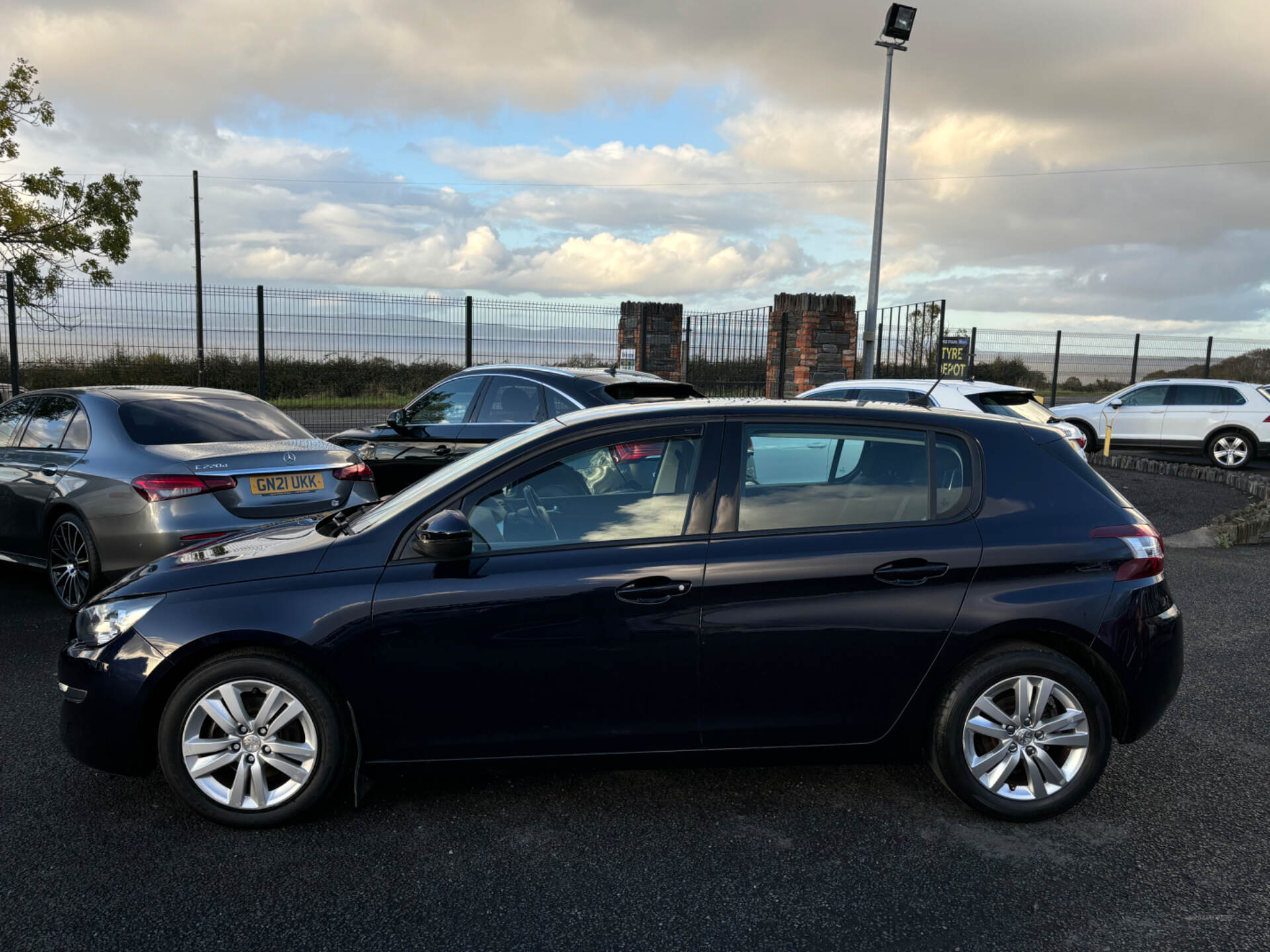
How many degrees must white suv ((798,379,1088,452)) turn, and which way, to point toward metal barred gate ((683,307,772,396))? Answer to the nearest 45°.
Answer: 0° — it already faces it

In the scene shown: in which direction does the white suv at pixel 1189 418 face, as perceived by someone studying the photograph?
facing to the left of the viewer

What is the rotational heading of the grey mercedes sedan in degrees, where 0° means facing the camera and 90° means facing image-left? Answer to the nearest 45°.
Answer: approximately 135°

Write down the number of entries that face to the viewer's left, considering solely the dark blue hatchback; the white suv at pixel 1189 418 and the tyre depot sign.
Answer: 2

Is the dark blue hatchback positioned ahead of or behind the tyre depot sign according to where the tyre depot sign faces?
ahead

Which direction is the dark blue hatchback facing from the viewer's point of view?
to the viewer's left

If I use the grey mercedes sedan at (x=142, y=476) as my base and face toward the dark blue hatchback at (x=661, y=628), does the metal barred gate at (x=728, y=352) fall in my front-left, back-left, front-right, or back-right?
back-left

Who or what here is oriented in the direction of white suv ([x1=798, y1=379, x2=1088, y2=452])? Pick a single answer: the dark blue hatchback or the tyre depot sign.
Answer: the tyre depot sign

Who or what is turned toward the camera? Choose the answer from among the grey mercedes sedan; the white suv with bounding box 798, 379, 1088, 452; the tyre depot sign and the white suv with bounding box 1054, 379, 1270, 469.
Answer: the tyre depot sign

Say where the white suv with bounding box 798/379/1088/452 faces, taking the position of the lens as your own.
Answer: facing away from the viewer and to the left of the viewer

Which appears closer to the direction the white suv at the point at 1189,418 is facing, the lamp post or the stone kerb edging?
the lamp post

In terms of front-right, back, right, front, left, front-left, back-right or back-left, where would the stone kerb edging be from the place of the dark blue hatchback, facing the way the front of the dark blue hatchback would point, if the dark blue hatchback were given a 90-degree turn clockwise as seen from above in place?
front-right

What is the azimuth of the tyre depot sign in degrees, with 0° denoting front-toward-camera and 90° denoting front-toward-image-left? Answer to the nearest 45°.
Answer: approximately 0°

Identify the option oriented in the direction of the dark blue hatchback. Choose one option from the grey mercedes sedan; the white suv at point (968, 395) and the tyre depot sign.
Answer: the tyre depot sign

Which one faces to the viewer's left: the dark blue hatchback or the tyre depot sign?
the dark blue hatchback

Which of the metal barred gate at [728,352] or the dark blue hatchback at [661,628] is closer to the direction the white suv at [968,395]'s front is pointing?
the metal barred gate
